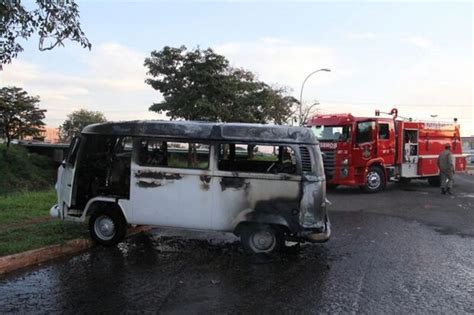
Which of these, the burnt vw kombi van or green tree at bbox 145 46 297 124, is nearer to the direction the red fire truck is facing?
the burnt vw kombi van

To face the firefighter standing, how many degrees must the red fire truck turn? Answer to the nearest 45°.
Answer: approximately 135° to its left

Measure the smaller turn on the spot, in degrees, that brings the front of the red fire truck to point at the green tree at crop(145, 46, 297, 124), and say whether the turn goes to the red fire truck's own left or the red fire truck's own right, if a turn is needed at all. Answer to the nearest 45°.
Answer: approximately 90° to the red fire truck's own right

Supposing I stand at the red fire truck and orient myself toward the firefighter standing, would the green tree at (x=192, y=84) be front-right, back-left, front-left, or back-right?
back-left

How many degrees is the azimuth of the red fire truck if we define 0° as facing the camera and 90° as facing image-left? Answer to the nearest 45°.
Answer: approximately 45°
